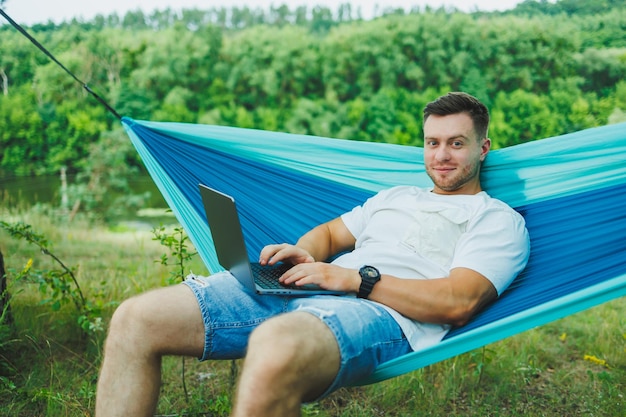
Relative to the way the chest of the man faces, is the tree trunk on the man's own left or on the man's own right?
on the man's own right

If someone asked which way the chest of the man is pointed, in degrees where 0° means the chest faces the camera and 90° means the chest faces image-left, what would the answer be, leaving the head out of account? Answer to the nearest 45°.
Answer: approximately 45°

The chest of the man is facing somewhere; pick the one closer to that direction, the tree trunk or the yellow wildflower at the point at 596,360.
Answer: the tree trunk
